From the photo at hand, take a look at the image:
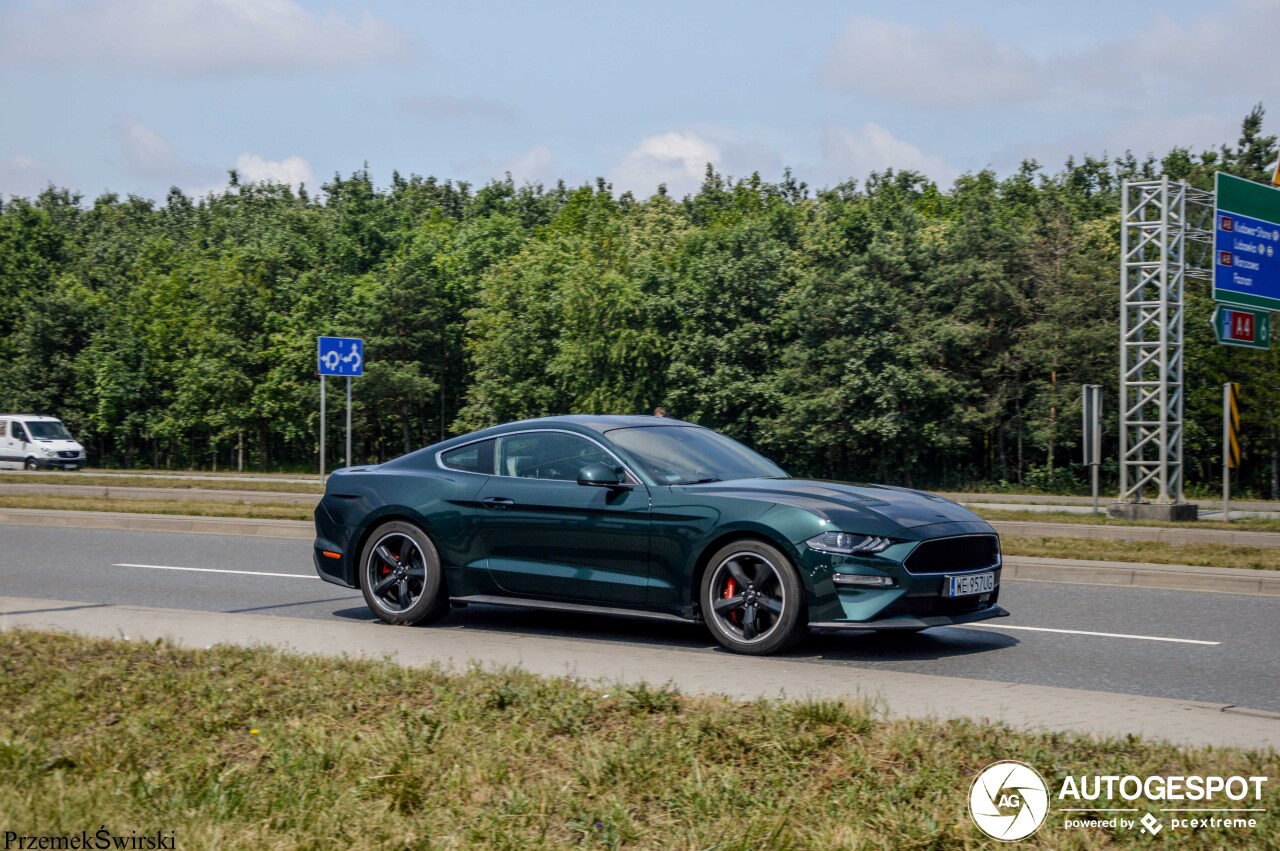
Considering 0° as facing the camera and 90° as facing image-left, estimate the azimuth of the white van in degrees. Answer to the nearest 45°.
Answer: approximately 315°

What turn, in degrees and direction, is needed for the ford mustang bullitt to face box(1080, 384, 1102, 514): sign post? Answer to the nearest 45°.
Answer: approximately 90° to its left

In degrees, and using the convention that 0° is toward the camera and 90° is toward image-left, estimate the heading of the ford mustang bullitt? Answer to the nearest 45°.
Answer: approximately 315°

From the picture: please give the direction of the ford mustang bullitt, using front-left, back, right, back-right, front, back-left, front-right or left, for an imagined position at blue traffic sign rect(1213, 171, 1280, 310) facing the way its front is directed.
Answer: front-right

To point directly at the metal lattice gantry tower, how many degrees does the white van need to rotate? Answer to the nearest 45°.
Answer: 0° — it already faces it

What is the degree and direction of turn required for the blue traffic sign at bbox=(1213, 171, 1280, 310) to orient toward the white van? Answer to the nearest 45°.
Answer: approximately 135° to its right

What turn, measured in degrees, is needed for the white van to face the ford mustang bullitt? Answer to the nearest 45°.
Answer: approximately 45° to its right

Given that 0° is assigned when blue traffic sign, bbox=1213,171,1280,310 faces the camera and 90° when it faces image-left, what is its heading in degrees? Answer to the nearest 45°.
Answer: approximately 315°

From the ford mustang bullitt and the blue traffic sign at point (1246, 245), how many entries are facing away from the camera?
0
